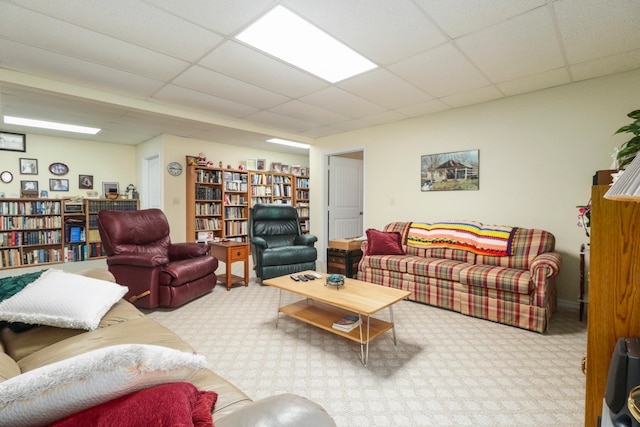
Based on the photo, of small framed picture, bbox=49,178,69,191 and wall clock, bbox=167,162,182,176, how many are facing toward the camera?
2

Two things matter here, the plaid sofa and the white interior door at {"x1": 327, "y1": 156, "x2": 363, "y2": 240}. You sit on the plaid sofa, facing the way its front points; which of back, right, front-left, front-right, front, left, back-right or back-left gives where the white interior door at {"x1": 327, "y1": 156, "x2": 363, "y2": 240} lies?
right

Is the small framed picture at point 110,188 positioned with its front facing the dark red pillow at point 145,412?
yes

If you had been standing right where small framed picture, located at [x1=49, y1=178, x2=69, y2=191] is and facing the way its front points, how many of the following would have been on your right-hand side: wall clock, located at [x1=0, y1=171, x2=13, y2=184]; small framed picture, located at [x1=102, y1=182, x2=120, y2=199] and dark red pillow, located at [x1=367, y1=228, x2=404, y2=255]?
1

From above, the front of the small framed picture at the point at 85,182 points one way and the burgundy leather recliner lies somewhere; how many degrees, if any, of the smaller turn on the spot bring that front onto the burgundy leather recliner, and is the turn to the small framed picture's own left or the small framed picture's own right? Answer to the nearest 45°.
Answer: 0° — it already faces it

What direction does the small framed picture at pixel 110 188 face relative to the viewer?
toward the camera

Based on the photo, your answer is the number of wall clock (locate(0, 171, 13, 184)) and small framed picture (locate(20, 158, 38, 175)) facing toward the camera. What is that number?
2

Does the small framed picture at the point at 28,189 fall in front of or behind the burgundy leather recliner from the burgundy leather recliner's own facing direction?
behind

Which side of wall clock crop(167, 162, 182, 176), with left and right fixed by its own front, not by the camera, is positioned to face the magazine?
front

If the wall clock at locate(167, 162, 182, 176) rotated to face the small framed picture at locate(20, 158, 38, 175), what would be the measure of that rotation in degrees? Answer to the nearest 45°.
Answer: approximately 135° to its right

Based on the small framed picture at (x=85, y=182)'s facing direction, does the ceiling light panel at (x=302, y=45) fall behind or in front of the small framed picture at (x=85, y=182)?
in front

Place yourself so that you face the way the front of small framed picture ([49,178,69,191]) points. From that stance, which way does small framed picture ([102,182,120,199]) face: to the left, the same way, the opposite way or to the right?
the same way

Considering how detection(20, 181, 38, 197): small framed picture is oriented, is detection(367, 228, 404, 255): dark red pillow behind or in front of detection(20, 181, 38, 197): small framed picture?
in front

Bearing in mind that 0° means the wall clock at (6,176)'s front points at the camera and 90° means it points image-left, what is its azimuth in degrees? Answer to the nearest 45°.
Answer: approximately 0°

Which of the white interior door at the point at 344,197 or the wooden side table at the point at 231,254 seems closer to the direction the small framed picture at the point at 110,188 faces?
the wooden side table

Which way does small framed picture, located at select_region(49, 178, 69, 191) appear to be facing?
toward the camera

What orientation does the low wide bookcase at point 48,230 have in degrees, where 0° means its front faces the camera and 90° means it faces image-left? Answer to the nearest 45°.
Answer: approximately 0°

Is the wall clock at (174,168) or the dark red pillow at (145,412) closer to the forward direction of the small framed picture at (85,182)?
the dark red pillow

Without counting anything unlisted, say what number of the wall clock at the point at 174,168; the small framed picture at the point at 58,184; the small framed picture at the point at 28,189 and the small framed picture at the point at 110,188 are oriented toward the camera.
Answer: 4

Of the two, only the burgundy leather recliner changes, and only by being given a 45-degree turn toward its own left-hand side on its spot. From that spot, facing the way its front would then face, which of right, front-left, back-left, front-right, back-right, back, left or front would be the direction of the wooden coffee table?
front-right

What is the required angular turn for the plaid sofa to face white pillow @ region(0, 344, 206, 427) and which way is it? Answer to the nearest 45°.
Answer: approximately 45° to its left
